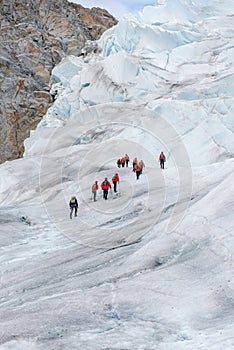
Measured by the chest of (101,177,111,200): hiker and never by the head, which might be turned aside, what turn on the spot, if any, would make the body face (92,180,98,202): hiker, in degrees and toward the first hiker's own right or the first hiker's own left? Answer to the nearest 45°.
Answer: approximately 45° to the first hiker's own left

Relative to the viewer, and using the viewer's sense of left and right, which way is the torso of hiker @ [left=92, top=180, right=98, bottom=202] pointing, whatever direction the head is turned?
facing away from the viewer and to the right of the viewer

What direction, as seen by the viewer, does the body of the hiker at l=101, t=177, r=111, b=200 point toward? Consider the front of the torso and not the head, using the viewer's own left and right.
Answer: facing away from the viewer

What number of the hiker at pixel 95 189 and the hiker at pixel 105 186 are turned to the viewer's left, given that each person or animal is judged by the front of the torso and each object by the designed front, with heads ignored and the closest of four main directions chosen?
0

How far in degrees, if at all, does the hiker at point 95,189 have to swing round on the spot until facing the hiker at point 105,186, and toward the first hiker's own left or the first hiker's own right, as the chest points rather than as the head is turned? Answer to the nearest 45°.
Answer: approximately 90° to the first hiker's own right
